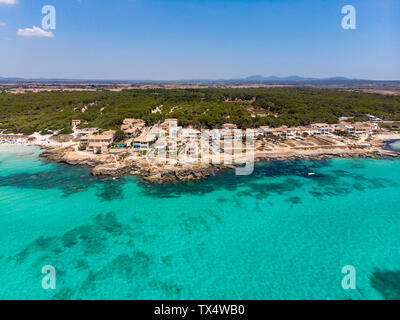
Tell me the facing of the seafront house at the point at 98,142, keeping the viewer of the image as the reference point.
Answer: facing the viewer

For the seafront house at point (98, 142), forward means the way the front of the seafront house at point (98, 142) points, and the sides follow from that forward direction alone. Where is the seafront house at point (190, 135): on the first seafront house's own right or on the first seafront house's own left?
on the first seafront house's own left
